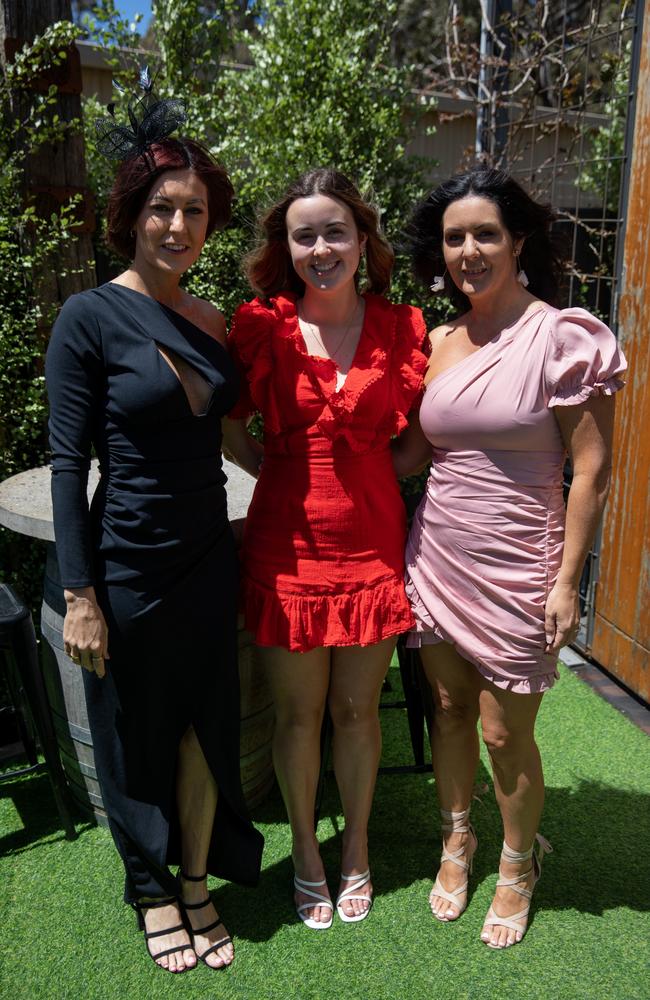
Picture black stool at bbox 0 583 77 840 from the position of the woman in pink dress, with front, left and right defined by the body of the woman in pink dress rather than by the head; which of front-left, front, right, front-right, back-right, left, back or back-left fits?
front-right

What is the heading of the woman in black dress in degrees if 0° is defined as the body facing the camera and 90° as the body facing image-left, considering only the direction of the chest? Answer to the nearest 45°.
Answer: approximately 315°

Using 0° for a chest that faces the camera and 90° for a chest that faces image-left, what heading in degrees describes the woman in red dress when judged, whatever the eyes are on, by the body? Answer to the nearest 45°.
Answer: approximately 0°

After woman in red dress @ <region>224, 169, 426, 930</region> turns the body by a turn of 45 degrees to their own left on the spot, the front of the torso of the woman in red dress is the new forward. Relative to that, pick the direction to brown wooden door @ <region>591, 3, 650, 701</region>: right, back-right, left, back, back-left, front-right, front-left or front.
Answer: left

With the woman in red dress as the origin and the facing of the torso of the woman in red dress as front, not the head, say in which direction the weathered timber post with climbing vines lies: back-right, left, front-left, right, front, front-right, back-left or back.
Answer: back-right

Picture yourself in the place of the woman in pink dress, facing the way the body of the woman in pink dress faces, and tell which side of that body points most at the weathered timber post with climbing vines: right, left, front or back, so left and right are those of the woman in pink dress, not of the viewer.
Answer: right

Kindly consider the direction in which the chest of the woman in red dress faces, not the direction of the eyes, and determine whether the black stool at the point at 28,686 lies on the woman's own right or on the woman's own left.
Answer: on the woman's own right

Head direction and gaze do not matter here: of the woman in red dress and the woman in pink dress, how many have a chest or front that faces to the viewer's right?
0

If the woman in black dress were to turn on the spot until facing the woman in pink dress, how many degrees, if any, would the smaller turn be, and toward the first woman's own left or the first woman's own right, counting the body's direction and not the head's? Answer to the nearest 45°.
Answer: approximately 45° to the first woman's own left

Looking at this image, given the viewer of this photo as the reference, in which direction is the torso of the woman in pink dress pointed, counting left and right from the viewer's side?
facing the viewer and to the left of the viewer

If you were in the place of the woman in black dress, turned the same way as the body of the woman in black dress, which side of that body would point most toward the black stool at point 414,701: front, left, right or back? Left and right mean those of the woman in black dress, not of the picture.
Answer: left
